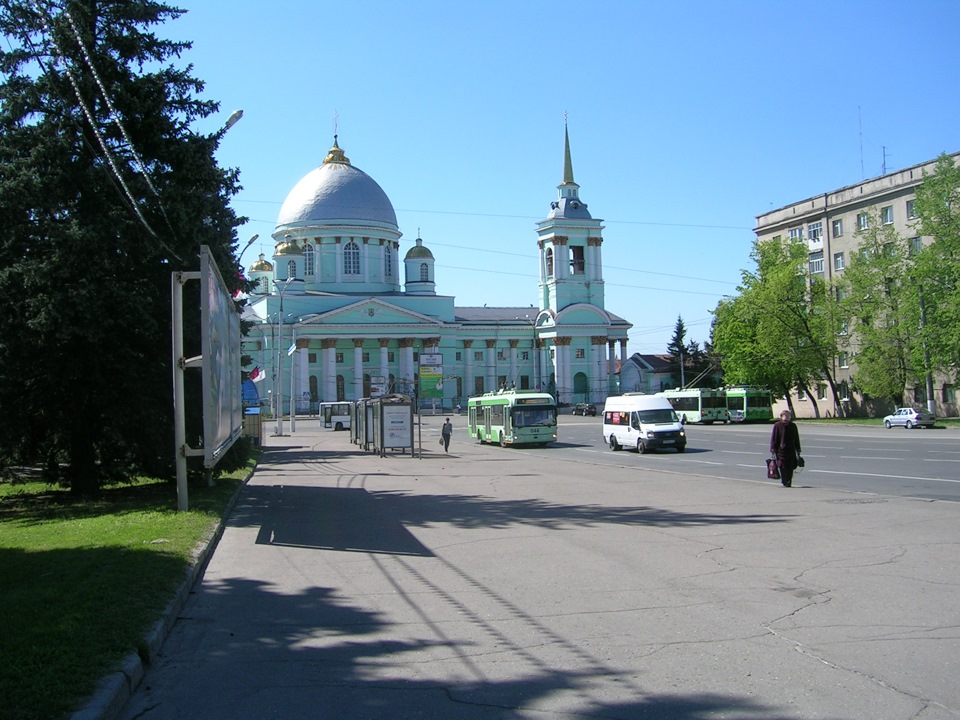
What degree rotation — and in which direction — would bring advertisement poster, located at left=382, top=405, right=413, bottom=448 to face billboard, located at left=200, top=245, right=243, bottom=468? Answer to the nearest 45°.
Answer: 0° — it already faces it

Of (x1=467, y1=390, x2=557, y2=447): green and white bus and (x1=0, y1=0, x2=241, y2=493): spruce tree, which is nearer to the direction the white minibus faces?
the spruce tree

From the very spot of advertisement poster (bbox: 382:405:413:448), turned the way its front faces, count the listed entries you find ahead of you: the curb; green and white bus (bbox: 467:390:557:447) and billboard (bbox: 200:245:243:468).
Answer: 2

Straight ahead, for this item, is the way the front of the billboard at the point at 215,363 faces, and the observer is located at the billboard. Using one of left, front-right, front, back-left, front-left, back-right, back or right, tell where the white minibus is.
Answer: front-left

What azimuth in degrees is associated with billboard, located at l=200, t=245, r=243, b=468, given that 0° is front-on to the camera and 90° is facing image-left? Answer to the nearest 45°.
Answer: approximately 270°

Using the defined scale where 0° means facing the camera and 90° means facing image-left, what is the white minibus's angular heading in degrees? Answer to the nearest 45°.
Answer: approximately 315°

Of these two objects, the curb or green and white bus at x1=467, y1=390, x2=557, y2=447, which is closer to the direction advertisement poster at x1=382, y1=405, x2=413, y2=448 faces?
the curb

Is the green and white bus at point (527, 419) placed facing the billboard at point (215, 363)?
no

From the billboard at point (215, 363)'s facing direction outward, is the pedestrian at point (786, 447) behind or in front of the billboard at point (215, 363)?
in front

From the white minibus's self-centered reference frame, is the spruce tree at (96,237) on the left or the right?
on its right

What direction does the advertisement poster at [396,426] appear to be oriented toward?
toward the camera

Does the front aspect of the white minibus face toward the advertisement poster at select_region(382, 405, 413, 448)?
no

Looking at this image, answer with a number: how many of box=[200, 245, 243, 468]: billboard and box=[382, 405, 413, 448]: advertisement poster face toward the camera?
1

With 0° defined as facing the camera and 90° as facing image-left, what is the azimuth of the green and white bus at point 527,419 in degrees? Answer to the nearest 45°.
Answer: approximately 315°

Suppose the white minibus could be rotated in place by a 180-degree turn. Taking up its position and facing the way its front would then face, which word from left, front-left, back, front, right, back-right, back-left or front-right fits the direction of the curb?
back-left

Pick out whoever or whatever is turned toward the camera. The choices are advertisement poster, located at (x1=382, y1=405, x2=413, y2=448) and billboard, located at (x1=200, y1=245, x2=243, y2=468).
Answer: the advertisement poster
